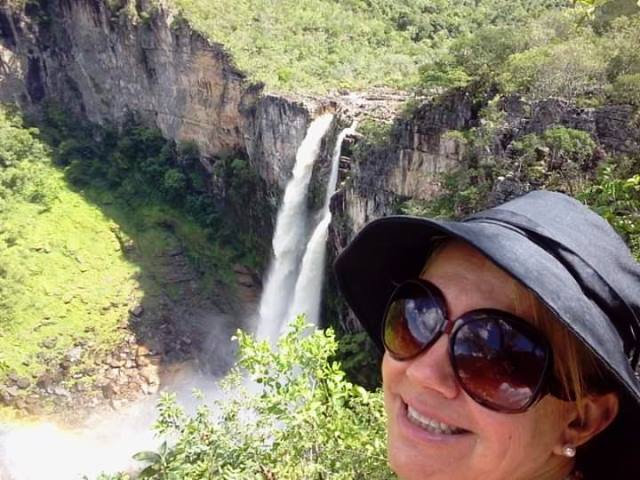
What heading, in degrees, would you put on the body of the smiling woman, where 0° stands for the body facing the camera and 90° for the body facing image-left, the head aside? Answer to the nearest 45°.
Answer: approximately 45°

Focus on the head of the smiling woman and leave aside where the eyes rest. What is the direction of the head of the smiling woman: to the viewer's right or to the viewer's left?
to the viewer's left

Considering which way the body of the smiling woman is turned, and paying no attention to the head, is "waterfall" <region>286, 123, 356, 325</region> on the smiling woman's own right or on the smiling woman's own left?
on the smiling woman's own right

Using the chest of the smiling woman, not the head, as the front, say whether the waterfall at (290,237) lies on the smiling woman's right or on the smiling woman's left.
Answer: on the smiling woman's right
